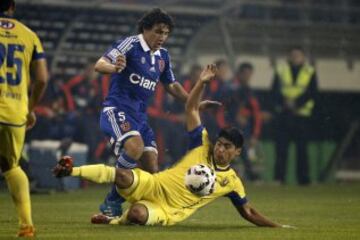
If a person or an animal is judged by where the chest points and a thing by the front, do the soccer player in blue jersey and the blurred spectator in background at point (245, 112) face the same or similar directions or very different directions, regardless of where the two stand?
same or similar directions

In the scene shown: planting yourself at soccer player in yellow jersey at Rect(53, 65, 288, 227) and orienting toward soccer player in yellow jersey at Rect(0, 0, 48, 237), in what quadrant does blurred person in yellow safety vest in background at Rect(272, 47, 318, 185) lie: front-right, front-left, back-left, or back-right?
back-right

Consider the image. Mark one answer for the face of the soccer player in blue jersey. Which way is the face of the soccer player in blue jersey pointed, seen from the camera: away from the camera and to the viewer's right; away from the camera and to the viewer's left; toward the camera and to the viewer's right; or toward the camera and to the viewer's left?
toward the camera and to the viewer's right

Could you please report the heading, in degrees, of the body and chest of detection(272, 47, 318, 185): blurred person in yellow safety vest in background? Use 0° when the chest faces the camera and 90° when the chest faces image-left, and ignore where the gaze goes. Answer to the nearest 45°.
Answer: approximately 0°

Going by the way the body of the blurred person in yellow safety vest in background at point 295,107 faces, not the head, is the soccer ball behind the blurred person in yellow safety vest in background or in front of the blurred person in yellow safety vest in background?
in front

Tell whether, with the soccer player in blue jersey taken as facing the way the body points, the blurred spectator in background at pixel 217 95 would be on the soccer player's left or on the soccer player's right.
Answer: on the soccer player's left

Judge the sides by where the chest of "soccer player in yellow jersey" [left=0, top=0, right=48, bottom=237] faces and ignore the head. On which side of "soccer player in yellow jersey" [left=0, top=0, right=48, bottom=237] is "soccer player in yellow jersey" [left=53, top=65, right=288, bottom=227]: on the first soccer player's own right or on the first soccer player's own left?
on the first soccer player's own right

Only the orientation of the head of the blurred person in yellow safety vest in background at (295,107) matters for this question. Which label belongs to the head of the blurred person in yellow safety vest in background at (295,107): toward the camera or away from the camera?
toward the camera

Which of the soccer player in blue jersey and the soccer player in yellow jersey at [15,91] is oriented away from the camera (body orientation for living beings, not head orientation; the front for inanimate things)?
the soccer player in yellow jersey

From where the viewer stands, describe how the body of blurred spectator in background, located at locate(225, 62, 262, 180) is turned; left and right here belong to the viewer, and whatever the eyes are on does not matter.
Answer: facing the viewer and to the right of the viewer

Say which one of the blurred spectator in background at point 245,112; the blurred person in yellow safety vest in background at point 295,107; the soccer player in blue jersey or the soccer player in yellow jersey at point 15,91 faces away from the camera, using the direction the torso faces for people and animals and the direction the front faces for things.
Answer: the soccer player in yellow jersey

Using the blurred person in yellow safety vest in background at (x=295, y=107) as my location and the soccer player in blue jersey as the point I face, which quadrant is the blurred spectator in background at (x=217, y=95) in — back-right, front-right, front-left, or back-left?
front-right

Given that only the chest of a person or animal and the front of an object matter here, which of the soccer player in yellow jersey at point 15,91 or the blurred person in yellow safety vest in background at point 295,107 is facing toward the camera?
the blurred person in yellow safety vest in background
